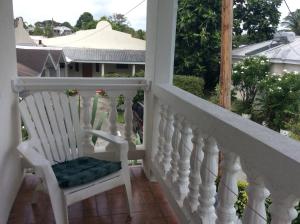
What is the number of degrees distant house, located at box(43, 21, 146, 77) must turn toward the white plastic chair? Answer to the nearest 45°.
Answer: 0° — it already faces it

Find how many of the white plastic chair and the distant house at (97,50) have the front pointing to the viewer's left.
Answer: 0

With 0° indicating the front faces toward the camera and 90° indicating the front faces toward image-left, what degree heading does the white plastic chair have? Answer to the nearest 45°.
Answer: approximately 315°

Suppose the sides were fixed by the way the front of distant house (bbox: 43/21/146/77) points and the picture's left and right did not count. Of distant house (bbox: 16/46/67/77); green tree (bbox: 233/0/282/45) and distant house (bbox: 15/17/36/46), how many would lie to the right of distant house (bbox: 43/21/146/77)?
2

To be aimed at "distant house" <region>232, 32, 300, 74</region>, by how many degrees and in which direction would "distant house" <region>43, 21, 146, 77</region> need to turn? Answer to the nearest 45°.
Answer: approximately 45° to its left

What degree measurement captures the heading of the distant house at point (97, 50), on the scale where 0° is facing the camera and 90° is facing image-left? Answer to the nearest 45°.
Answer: approximately 0°

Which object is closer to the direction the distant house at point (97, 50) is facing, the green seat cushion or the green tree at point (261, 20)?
the green seat cushion

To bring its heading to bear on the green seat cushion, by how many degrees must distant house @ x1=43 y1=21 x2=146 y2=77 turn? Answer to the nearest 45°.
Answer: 0° — it already faces it

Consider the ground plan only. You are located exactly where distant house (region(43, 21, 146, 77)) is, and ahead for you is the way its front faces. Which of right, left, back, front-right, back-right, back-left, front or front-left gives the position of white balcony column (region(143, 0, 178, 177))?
front-left
